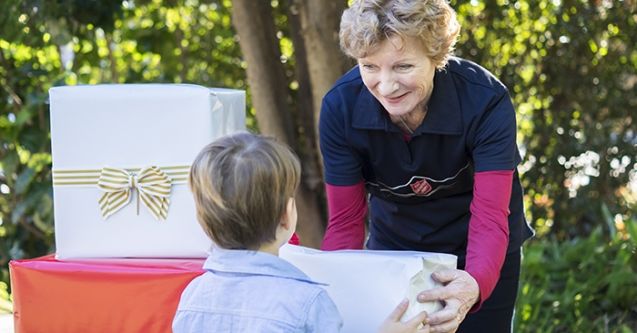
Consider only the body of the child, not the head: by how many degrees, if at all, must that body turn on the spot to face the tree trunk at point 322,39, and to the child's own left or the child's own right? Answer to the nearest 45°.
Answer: approximately 45° to the child's own left

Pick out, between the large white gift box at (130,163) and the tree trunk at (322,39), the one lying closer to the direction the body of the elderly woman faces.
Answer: the large white gift box

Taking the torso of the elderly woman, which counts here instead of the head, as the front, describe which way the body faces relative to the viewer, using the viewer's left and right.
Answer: facing the viewer and to the left of the viewer

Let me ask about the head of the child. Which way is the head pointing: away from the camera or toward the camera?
away from the camera

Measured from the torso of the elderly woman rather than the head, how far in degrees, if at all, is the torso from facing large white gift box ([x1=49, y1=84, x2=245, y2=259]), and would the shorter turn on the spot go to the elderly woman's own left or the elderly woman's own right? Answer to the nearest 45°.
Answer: approximately 45° to the elderly woman's own right

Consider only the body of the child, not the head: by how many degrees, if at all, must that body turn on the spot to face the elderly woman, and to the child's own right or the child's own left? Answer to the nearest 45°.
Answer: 0° — they already face them

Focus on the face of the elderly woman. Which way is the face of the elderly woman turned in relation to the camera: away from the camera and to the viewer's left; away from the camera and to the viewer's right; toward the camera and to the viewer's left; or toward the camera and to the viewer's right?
toward the camera and to the viewer's left

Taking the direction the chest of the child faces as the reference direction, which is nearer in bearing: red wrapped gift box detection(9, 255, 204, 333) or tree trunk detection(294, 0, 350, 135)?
the tree trunk

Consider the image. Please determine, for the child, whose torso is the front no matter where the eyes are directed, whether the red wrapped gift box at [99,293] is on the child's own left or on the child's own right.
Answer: on the child's own left

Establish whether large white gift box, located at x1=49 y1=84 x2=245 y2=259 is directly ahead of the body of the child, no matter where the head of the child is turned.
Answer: no

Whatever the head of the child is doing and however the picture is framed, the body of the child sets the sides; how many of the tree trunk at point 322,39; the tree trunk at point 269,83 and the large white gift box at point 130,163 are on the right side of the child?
0

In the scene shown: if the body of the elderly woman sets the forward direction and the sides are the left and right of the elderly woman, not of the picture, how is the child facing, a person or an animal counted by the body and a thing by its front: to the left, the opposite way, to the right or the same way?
the opposite way

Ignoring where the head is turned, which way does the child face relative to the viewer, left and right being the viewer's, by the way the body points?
facing away from the viewer and to the right of the viewer

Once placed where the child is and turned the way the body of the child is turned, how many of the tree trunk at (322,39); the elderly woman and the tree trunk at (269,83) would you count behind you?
0
